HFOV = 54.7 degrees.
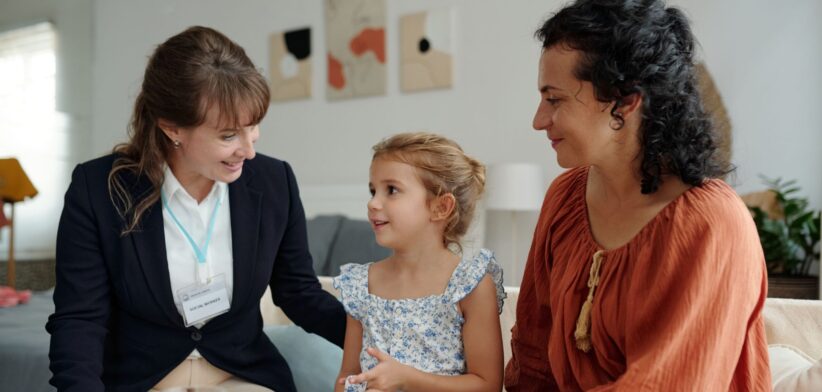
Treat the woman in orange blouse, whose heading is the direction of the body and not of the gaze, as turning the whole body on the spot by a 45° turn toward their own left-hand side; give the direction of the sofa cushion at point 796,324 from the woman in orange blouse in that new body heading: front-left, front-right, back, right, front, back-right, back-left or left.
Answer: back-left

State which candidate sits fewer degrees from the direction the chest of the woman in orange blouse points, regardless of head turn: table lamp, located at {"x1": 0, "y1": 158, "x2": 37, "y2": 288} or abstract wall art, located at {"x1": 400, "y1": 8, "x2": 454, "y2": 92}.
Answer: the table lamp

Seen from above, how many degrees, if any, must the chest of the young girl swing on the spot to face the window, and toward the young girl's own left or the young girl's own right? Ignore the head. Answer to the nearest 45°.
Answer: approximately 90° to the young girl's own right

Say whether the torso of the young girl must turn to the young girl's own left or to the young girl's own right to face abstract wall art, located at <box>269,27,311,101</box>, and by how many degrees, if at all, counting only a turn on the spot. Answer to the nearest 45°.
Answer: approximately 135° to the young girl's own right

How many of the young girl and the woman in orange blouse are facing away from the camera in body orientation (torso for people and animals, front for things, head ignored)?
0

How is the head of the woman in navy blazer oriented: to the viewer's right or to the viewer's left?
to the viewer's right

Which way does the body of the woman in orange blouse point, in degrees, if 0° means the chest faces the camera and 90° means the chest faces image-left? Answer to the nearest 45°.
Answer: approximately 45°

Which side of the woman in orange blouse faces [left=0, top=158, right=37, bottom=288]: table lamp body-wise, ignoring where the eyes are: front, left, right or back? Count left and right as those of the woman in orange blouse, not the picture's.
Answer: right

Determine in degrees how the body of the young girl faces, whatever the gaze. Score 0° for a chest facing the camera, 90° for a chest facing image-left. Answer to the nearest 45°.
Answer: approximately 45°

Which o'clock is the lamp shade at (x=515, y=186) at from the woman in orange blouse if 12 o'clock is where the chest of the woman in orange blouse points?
The lamp shade is roughly at 4 o'clock from the woman in orange blouse.

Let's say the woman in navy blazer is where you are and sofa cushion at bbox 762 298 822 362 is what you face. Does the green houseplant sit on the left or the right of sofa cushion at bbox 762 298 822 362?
left

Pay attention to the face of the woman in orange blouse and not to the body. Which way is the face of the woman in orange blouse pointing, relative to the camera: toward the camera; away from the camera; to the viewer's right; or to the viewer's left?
to the viewer's left
